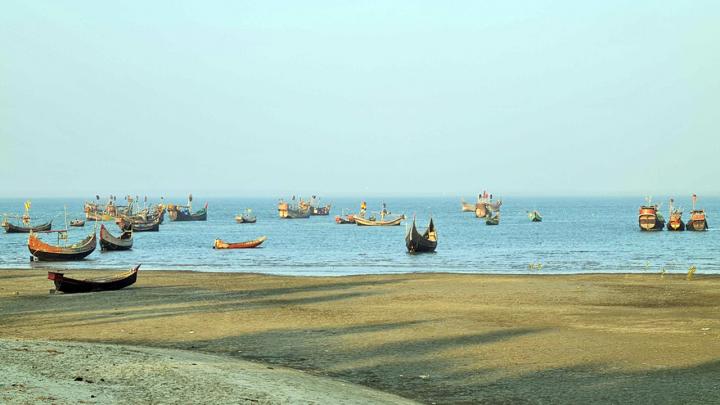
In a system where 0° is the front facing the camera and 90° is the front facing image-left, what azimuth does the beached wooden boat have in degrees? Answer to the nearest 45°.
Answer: approximately 270°
